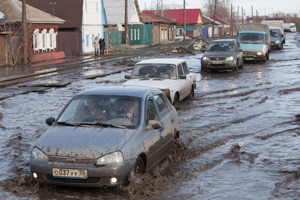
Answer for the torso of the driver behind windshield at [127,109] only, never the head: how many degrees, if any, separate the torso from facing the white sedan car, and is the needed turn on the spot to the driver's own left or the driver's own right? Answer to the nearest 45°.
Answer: approximately 135° to the driver's own right

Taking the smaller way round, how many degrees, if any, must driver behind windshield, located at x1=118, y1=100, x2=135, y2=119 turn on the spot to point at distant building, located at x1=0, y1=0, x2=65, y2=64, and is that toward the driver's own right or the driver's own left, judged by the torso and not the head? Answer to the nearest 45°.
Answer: approximately 135° to the driver's own right

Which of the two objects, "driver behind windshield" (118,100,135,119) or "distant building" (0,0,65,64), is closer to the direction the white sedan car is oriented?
the driver behind windshield

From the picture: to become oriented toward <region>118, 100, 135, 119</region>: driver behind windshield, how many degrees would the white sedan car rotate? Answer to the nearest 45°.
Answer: approximately 45° to its left

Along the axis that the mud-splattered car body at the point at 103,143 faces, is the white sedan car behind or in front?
behind

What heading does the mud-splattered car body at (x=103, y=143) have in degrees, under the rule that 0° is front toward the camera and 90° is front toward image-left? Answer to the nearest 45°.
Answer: approximately 45°

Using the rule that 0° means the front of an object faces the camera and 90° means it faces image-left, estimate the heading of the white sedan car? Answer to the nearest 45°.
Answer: approximately 45°

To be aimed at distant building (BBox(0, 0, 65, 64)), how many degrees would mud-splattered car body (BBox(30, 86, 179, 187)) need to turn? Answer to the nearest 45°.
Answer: approximately 135° to its right

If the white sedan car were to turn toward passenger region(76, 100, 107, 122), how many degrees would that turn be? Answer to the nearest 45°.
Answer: approximately 45° to its left

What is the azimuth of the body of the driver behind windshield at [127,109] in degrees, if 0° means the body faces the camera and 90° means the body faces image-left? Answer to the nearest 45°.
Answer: approximately 45°
